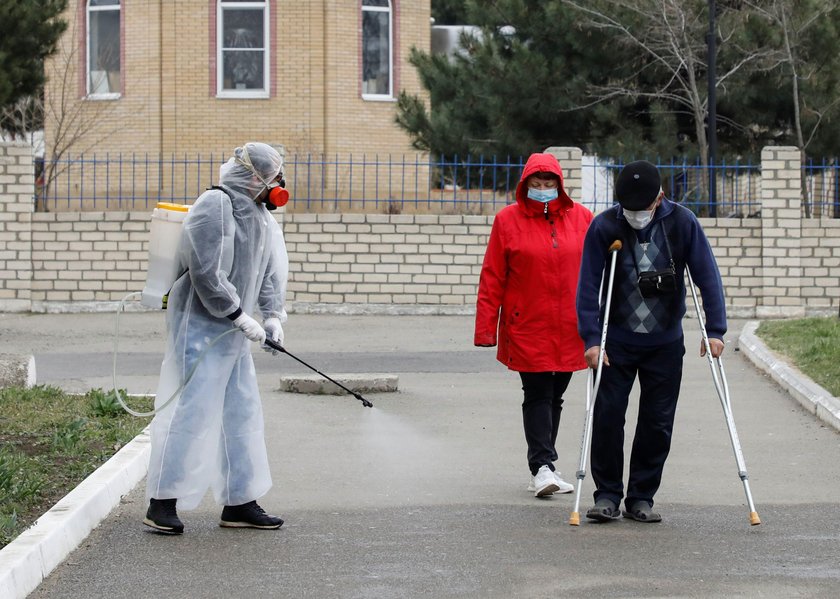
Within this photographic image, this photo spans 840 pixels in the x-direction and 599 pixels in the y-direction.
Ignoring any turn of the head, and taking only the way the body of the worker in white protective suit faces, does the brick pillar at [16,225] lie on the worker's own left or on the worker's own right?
on the worker's own left

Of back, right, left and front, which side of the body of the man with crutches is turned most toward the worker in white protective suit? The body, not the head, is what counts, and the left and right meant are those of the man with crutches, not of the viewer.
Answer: right

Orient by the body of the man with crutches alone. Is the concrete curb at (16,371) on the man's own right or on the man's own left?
on the man's own right

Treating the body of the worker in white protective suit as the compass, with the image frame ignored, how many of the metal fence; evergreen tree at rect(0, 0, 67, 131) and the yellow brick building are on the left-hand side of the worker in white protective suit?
3

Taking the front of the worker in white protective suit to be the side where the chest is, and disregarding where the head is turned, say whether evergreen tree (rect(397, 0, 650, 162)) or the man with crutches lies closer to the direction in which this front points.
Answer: the man with crutches

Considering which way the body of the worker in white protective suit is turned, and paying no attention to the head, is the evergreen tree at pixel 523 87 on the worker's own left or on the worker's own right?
on the worker's own left

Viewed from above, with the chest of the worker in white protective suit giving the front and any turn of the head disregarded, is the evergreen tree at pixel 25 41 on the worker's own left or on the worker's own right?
on the worker's own left

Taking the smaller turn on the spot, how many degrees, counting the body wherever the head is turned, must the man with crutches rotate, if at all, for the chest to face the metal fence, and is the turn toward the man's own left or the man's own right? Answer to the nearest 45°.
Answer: approximately 180°

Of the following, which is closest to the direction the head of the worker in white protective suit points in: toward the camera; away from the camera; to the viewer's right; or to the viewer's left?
to the viewer's right

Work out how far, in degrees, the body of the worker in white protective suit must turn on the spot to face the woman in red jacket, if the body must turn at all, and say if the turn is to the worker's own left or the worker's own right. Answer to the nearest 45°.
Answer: approximately 45° to the worker's own left

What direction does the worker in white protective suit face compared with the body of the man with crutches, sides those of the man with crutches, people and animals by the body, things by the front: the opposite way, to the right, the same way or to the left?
to the left

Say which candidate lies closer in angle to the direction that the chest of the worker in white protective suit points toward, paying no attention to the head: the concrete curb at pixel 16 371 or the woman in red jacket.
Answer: the woman in red jacket

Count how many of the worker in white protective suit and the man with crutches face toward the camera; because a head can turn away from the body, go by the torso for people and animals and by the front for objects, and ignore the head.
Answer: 1

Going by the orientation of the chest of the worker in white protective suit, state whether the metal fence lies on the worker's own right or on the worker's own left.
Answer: on the worker's own left

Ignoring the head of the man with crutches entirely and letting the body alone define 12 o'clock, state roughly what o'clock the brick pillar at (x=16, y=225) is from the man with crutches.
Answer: The brick pillar is roughly at 5 o'clock from the man with crutches.

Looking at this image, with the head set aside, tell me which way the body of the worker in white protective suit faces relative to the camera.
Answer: to the viewer's right

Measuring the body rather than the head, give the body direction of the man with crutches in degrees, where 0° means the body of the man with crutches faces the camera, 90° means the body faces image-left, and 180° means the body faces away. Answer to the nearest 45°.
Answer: approximately 0°
